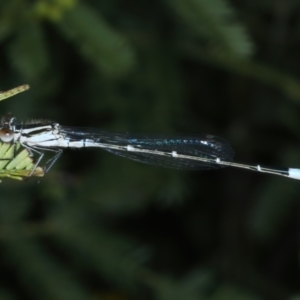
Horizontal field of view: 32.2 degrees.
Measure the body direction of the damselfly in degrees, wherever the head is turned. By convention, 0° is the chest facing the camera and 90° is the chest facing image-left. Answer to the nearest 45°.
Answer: approximately 90°
